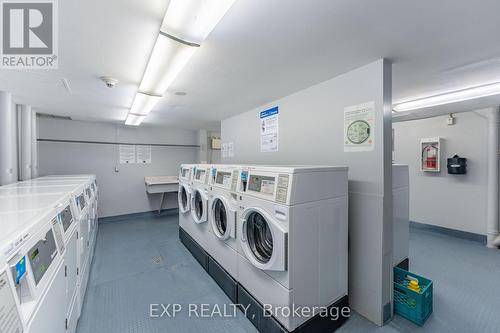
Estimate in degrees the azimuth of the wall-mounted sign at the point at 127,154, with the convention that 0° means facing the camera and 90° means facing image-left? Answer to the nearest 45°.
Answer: approximately 0°

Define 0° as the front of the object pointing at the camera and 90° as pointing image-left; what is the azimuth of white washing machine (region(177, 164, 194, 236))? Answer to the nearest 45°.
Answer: approximately 90°

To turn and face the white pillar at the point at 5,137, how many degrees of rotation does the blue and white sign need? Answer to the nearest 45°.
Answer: approximately 45° to its right

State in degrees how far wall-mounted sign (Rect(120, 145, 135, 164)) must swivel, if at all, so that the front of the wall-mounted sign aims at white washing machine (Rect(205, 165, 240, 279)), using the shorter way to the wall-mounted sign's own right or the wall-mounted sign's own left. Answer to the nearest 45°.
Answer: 0° — it already faces it

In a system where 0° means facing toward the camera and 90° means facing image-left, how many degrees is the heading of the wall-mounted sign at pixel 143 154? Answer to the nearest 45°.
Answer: approximately 0°

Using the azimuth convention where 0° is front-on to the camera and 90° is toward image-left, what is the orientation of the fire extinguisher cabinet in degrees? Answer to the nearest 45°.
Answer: approximately 45°

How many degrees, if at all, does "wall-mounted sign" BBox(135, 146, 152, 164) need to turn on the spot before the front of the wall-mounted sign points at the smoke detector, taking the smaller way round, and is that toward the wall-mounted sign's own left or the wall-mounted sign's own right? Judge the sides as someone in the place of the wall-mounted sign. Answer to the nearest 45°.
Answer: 0° — it already faces it

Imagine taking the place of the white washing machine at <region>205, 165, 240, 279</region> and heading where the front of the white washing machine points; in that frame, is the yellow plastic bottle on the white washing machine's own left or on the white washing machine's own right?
on the white washing machine's own left

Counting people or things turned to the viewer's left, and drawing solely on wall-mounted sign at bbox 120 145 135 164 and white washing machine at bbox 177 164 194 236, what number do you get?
1

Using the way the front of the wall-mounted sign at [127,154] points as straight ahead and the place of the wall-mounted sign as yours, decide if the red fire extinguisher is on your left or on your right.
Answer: on your left

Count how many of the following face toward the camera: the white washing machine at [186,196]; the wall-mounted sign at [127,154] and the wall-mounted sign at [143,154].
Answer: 2
